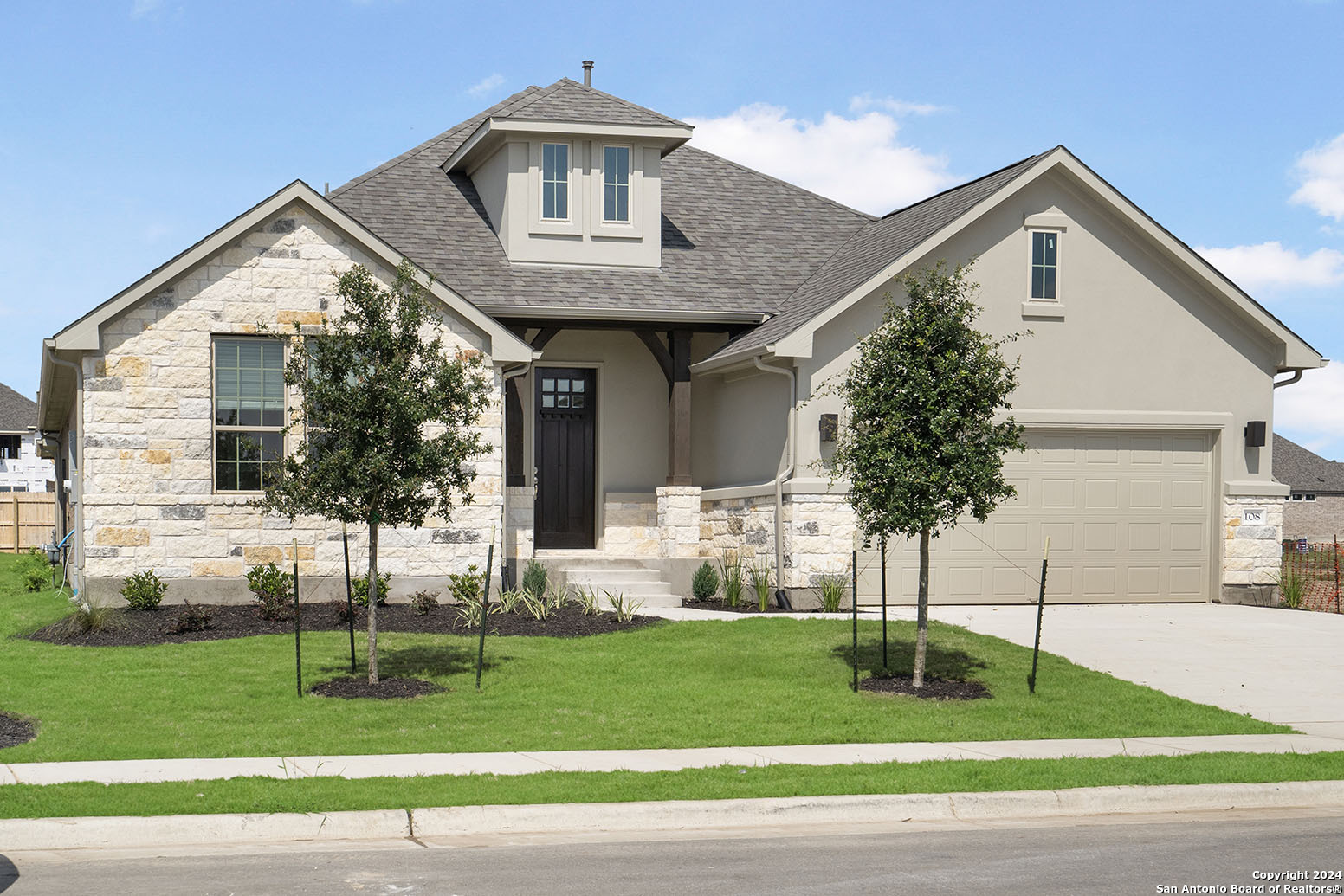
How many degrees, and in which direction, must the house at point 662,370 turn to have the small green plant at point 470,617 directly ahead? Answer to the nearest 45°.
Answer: approximately 45° to its right

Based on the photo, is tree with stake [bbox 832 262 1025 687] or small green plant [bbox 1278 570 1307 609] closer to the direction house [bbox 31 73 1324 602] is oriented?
the tree with stake

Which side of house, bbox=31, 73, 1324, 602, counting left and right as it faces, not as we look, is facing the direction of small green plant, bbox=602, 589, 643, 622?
front

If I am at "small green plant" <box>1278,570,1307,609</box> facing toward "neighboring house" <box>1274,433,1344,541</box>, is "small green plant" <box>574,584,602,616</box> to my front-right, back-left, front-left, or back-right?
back-left

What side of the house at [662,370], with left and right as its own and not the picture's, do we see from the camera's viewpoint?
front

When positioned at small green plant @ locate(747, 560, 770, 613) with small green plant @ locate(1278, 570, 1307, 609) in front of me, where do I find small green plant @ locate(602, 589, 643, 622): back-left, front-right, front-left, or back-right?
back-right

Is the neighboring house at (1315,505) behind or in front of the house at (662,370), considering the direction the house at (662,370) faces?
behind

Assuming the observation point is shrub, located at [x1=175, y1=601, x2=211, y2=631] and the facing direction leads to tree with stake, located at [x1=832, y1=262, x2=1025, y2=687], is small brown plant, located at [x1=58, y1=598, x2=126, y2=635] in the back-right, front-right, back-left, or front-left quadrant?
back-right

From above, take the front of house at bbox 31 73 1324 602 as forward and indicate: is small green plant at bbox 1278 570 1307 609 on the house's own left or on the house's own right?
on the house's own left

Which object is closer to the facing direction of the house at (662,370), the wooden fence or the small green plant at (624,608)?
the small green plant
